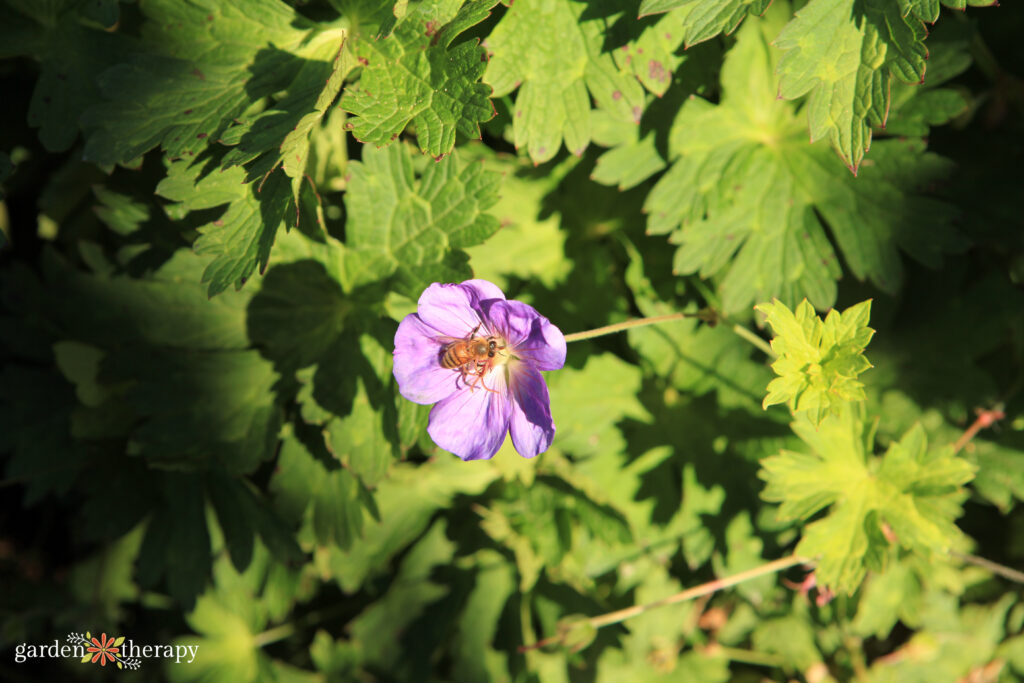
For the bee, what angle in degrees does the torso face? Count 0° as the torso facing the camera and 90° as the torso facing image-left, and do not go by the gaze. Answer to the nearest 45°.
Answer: approximately 270°

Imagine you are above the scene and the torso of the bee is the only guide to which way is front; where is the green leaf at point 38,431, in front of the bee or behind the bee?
behind

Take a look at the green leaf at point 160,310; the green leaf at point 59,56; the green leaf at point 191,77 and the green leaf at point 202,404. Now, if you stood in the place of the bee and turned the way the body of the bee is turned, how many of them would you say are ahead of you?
0

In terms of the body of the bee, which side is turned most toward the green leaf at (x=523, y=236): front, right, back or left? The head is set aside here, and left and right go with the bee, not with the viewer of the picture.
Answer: left

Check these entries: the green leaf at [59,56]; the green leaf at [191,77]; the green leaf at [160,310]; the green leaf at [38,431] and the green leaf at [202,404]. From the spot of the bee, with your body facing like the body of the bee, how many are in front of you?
0
